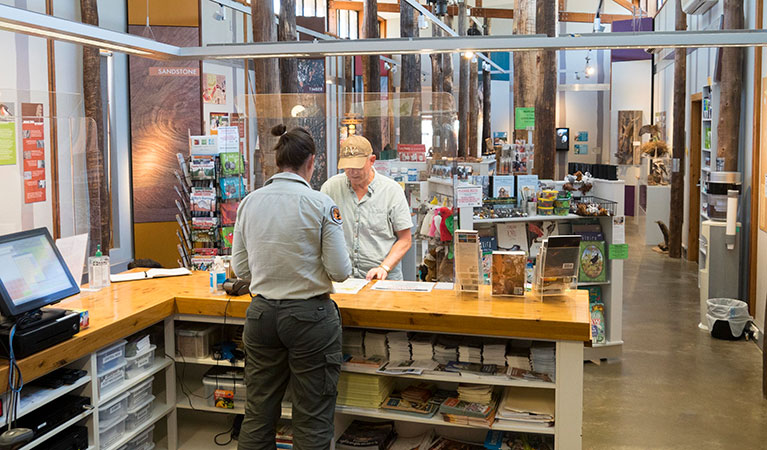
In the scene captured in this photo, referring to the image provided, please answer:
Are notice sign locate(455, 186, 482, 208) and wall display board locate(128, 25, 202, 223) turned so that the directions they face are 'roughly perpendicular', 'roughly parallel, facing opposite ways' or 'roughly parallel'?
roughly parallel

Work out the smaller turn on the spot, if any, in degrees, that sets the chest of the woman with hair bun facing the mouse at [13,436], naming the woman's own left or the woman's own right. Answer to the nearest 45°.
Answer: approximately 180°

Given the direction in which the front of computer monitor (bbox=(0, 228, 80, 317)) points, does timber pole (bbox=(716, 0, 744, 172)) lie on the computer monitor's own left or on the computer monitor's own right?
on the computer monitor's own left

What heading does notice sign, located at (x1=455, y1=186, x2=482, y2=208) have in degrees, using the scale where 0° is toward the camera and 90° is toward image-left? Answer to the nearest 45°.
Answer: approximately 0°

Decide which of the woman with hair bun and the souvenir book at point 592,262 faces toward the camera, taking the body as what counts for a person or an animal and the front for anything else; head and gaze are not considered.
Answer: the souvenir book

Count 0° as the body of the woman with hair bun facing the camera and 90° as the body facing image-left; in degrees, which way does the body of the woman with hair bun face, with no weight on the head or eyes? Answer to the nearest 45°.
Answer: approximately 225°

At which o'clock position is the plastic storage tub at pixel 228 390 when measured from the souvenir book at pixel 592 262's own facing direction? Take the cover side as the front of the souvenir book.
The plastic storage tub is roughly at 1 o'clock from the souvenir book.

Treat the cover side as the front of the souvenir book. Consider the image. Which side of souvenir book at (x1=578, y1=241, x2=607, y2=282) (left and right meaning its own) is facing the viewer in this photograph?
front

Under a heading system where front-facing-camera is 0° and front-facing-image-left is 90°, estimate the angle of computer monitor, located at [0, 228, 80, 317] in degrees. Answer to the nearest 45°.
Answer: approximately 315°

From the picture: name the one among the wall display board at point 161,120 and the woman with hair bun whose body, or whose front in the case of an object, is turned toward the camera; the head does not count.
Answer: the wall display board

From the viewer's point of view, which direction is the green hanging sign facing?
toward the camera

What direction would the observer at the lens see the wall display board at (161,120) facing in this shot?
facing the viewer

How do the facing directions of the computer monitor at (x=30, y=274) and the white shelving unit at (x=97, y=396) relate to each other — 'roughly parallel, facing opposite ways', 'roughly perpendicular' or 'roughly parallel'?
roughly parallel
